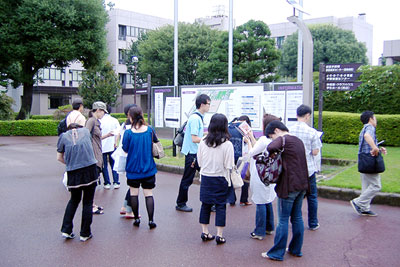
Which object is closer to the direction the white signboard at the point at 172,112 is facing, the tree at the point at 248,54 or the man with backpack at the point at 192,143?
the man with backpack

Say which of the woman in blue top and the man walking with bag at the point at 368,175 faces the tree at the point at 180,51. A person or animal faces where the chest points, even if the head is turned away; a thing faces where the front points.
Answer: the woman in blue top

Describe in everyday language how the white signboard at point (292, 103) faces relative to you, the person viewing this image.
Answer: facing the viewer

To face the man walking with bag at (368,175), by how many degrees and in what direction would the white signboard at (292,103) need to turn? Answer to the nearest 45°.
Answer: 0° — it already faces them

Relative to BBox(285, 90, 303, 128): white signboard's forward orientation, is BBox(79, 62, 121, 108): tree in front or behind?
behind

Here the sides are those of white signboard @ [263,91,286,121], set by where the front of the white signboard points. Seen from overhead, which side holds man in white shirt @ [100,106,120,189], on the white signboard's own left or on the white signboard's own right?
on the white signboard's own right

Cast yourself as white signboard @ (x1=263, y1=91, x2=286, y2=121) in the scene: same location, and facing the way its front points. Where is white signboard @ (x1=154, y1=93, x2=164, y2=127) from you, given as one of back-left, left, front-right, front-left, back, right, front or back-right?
back-right

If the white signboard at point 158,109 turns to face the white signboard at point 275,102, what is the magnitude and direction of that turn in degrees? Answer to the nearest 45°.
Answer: approximately 45° to its left

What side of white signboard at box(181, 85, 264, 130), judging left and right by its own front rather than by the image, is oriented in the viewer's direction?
front

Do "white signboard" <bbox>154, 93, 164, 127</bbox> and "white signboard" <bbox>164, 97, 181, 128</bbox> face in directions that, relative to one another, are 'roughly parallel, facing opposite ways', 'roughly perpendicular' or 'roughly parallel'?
roughly parallel

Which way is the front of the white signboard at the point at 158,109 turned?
toward the camera

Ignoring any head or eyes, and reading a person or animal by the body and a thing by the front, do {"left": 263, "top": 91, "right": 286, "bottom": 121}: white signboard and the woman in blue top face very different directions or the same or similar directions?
very different directions

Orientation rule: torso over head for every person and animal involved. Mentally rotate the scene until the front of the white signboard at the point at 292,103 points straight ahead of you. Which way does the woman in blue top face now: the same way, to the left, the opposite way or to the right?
the opposite way

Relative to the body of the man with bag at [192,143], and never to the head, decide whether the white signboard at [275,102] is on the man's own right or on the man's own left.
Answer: on the man's own left

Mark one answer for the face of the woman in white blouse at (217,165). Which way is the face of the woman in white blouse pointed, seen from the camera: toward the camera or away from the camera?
away from the camera
